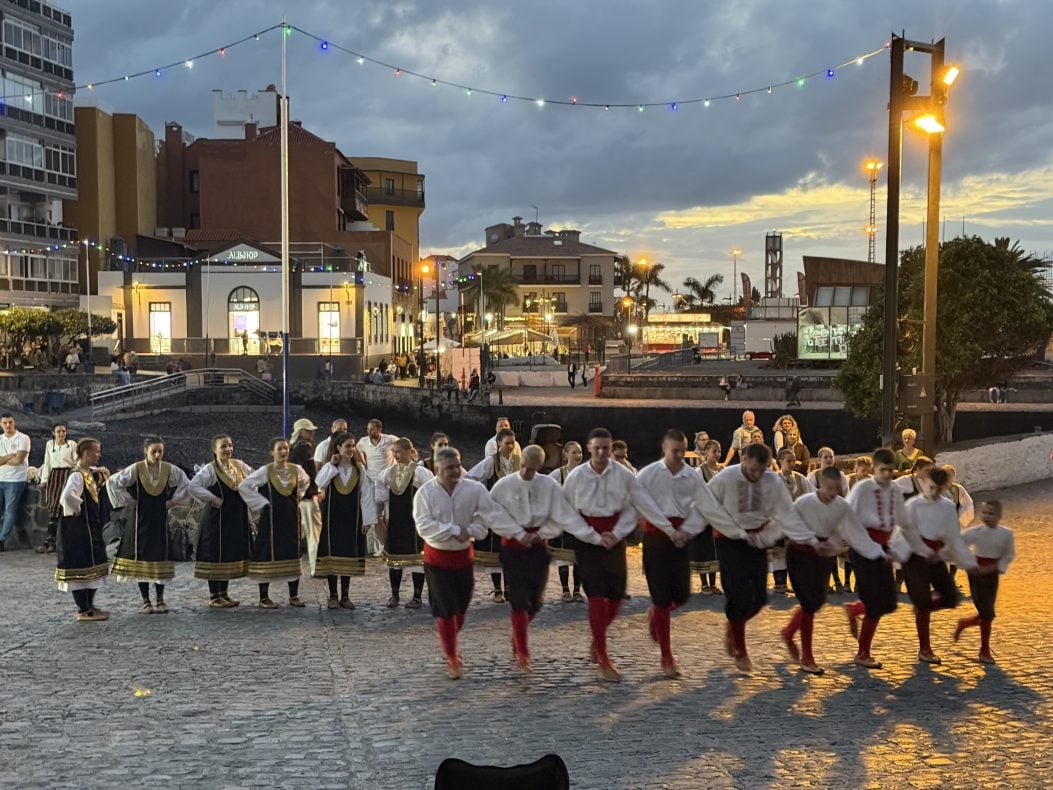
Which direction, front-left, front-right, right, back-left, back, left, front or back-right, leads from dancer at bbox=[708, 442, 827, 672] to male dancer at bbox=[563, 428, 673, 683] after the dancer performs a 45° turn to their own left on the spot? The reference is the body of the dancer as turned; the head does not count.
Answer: back-right

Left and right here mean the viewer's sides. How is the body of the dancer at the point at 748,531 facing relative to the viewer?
facing the viewer

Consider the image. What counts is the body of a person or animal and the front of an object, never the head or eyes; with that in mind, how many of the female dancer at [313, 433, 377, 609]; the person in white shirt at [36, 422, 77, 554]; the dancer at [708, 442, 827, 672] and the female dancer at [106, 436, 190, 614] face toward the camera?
4

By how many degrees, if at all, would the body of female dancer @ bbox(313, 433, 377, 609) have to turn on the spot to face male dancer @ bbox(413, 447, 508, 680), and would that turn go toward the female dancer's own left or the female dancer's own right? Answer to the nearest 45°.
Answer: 0° — they already face them

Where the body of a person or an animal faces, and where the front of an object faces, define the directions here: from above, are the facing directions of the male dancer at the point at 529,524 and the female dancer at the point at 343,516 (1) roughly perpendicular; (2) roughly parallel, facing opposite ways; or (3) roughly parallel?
roughly parallel

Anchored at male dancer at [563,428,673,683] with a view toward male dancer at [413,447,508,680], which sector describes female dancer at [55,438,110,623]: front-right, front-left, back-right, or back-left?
front-right

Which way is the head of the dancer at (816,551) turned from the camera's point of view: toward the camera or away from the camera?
toward the camera

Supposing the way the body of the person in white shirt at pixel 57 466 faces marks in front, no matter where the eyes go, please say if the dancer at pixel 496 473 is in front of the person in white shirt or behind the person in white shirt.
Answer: in front

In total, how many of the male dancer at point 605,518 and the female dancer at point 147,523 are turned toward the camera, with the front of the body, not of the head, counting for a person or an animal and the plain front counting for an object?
2

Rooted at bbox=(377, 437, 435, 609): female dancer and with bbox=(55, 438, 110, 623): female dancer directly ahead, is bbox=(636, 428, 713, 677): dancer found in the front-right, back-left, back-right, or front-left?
back-left

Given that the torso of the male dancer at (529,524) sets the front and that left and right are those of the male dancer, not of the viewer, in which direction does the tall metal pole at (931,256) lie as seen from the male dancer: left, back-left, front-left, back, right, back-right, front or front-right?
back-left

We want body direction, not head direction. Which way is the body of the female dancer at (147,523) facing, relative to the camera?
toward the camera

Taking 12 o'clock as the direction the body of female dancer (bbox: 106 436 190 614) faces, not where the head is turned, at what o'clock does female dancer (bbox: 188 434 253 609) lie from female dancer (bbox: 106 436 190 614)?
female dancer (bbox: 188 434 253 609) is roughly at 9 o'clock from female dancer (bbox: 106 436 190 614).

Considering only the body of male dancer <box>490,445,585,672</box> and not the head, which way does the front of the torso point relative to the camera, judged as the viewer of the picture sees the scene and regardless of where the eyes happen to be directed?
toward the camera

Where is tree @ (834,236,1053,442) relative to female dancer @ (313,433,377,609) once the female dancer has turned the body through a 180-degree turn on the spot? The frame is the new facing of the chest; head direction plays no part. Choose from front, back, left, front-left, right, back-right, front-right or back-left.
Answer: front-right

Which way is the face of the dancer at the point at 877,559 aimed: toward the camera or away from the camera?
toward the camera

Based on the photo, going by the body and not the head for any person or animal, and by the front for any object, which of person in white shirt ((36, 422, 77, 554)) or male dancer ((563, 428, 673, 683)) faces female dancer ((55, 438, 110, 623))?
the person in white shirt

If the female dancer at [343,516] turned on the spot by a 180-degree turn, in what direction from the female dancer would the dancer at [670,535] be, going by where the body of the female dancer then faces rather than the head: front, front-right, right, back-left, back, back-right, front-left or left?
back-right

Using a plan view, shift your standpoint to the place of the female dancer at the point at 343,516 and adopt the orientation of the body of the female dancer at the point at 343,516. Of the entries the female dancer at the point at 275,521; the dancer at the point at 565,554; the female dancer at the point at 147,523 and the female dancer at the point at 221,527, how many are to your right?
3

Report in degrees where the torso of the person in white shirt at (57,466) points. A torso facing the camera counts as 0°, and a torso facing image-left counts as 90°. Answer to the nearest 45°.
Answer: approximately 0°
